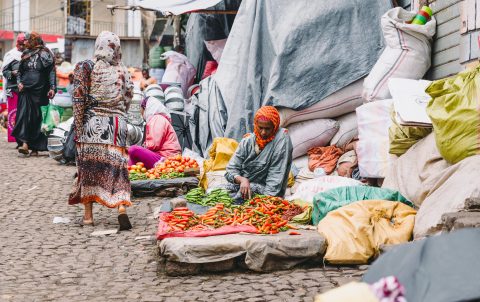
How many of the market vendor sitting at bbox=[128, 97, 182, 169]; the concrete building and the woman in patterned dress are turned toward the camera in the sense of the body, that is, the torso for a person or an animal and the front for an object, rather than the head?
1

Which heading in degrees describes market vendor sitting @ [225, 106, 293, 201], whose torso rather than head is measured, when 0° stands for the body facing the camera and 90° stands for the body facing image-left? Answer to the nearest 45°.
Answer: approximately 45°

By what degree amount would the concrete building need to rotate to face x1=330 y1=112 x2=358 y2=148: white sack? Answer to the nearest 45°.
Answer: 0° — it already faces it

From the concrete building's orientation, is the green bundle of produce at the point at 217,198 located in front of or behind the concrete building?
in front

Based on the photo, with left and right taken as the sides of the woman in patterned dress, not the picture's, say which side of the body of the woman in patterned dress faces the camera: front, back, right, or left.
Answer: back

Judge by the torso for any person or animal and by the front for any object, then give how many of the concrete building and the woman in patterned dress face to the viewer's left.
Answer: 0

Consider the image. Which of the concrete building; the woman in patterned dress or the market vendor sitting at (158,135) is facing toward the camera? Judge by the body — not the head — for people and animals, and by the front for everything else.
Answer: the concrete building

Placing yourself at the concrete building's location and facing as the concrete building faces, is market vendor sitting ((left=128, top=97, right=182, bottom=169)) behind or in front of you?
in front

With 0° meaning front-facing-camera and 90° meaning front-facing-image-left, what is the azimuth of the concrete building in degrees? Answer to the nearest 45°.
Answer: approximately 0°

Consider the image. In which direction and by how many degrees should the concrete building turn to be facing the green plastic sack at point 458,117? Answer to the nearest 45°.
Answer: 0° — it already faces it

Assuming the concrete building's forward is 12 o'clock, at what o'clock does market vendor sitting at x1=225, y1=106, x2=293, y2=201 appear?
The market vendor sitting is roughly at 12 o'clock from the concrete building.

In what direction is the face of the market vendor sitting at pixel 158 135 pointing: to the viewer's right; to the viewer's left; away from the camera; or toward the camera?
to the viewer's left

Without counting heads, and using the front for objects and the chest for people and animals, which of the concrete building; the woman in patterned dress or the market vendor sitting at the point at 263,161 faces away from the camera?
the woman in patterned dress

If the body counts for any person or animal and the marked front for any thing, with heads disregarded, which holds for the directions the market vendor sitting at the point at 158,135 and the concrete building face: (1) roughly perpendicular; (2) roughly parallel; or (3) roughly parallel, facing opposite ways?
roughly perpendicular

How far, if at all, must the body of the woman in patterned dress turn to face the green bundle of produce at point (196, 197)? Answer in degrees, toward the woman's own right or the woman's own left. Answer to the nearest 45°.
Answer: approximately 90° to the woman's own right

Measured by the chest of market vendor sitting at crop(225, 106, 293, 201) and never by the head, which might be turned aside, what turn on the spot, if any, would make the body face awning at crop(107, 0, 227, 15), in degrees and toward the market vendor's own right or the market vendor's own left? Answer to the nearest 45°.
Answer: approximately 135° to the market vendor's own right

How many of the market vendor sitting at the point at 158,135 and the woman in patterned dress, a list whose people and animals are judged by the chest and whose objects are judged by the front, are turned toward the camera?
0

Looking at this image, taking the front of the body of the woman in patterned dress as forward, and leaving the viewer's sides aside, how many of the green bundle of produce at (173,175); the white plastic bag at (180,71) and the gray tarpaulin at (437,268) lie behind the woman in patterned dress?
1
